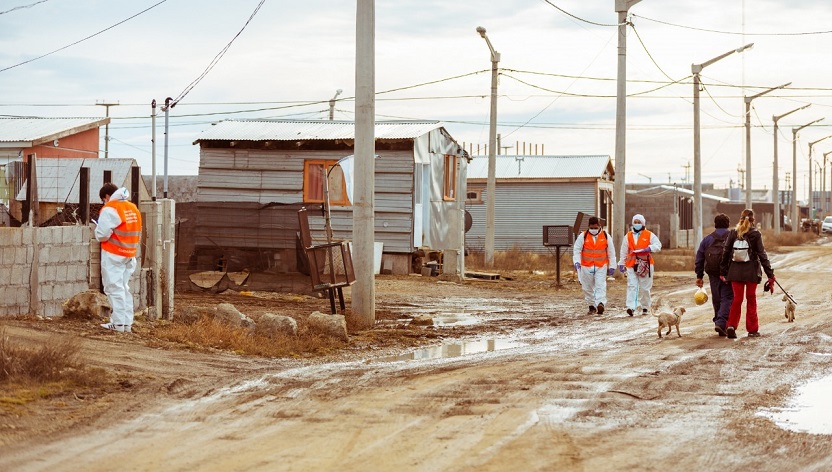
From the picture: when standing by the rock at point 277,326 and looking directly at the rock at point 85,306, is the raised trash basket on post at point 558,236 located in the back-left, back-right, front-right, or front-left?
back-right

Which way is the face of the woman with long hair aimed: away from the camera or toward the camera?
away from the camera

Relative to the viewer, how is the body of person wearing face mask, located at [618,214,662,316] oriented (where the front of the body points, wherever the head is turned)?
toward the camera

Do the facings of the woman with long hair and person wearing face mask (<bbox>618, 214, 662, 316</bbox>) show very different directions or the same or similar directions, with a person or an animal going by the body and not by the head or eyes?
very different directions

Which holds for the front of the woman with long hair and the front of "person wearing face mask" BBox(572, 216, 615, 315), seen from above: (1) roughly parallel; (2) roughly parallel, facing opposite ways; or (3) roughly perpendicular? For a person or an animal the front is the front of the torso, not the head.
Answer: roughly parallel, facing opposite ways

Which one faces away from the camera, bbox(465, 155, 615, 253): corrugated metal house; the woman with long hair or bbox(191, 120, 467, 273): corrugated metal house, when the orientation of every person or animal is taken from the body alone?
the woman with long hair

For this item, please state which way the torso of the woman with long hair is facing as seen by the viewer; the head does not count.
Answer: away from the camera

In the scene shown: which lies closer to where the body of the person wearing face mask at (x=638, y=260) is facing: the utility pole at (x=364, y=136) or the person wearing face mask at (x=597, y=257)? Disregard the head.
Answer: the utility pole

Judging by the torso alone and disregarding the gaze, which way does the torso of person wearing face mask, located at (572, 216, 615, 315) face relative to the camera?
toward the camera
